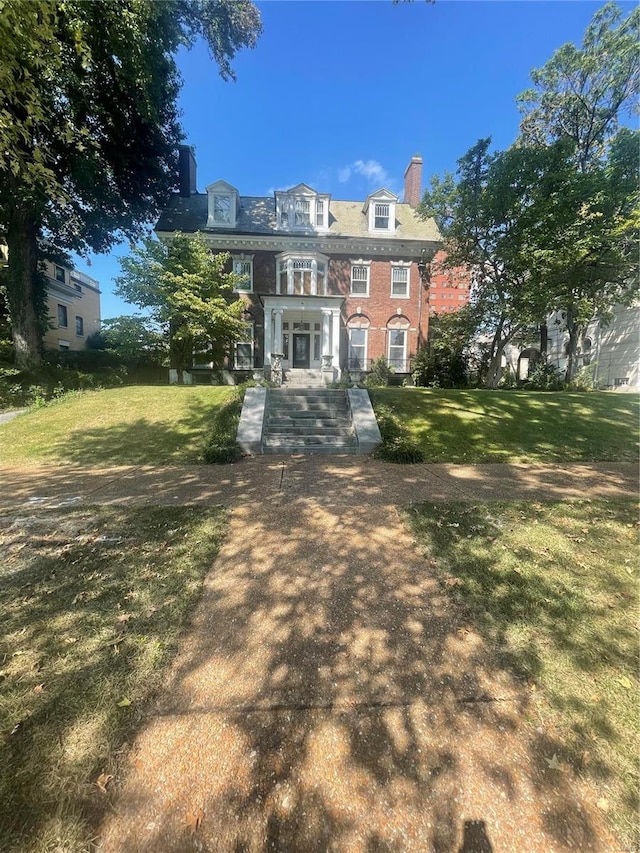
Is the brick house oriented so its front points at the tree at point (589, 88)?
no

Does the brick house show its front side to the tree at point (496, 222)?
no

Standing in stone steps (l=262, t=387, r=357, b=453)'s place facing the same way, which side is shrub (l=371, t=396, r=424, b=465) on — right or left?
on its left

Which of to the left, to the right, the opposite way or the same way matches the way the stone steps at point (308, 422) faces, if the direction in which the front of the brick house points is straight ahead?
the same way

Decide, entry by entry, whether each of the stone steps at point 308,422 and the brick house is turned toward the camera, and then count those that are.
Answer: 2

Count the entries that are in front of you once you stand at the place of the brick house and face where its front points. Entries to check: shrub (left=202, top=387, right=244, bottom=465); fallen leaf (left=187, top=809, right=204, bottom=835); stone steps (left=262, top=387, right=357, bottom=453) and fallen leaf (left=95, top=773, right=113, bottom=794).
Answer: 4

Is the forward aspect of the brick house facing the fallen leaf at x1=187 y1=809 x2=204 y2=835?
yes

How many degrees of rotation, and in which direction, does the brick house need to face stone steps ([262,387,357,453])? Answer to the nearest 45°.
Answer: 0° — it already faces it

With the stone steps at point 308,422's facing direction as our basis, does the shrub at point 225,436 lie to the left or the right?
on its right

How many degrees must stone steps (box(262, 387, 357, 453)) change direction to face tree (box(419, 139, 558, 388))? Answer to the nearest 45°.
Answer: approximately 135° to its left

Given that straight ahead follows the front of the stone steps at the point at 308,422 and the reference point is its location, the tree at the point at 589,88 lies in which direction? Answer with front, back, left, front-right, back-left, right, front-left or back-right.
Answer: back-left

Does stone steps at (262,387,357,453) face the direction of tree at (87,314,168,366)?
no

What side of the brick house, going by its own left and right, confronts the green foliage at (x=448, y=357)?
left

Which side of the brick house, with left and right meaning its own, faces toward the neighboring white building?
left

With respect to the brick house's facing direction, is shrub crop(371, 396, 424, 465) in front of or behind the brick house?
in front

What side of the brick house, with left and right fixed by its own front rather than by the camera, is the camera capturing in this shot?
front

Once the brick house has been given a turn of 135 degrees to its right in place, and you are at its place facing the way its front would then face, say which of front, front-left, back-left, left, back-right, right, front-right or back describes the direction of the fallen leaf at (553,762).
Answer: back-left
